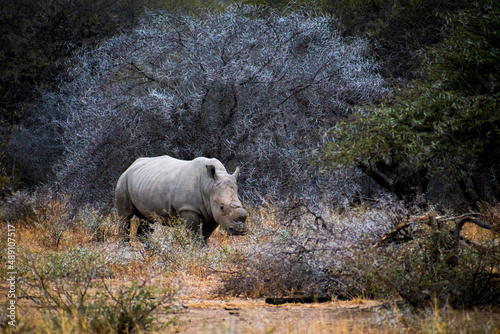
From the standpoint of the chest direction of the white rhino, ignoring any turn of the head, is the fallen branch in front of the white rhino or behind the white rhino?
in front

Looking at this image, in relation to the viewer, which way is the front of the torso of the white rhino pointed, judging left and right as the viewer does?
facing the viewer and to the right of the viewer

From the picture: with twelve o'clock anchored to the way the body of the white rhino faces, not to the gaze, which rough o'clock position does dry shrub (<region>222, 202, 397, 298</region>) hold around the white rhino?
The dry shrub is roughly at 1 o'clock from the white rhino.

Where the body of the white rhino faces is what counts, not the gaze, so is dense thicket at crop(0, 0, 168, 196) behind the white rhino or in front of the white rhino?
behind

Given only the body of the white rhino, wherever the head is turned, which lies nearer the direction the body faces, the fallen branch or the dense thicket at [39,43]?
the fallen branch

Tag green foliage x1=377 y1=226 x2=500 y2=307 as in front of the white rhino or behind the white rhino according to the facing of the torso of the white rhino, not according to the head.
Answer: in front
